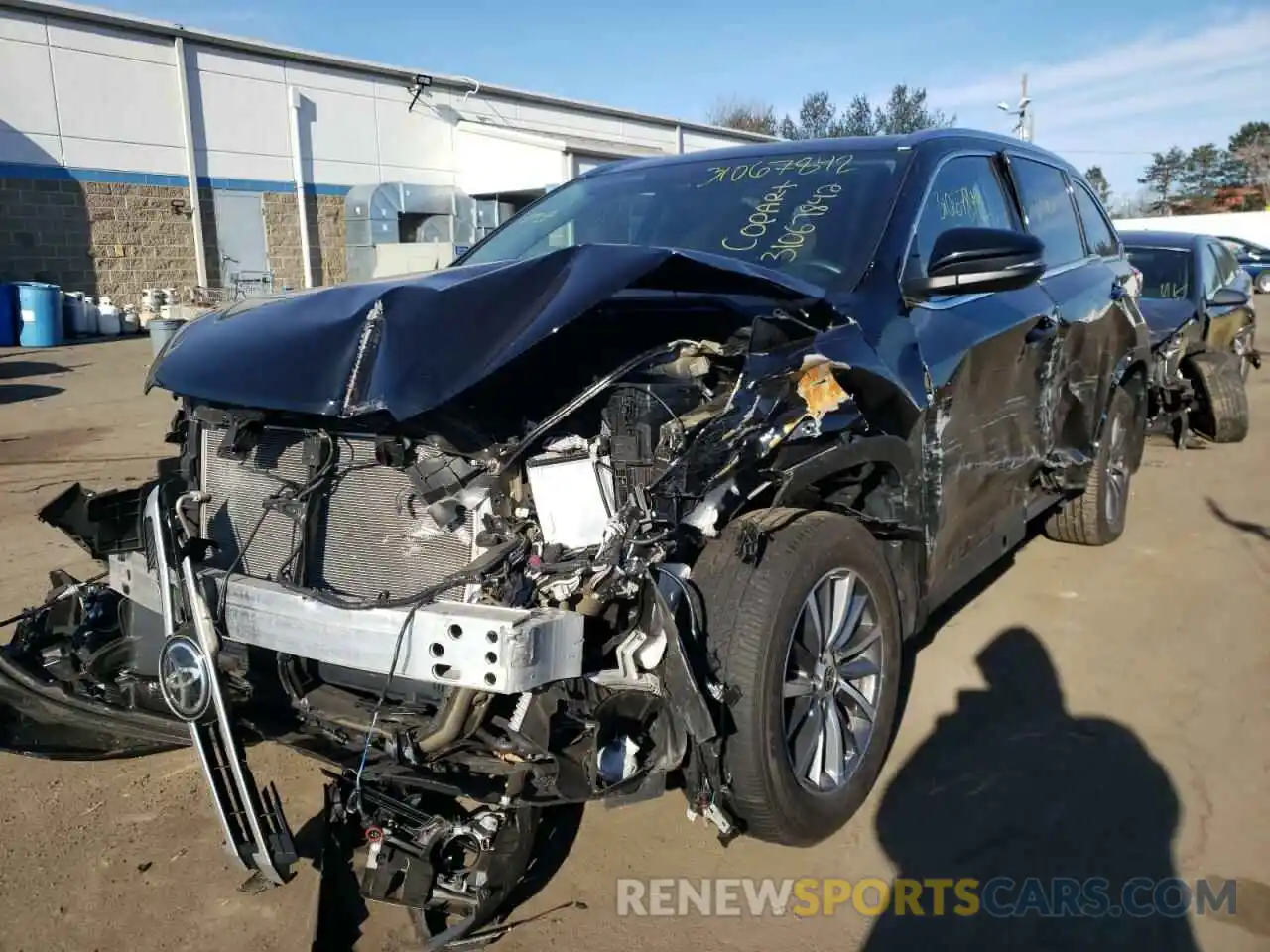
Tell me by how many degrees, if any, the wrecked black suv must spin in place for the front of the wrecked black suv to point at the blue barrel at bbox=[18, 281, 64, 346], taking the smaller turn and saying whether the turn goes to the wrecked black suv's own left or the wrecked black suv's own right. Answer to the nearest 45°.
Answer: approximately 90° to the wrecked black suv's own right

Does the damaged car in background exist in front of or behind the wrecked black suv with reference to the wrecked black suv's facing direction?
behind

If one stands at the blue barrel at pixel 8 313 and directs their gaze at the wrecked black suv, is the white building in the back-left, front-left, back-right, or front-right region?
back-left

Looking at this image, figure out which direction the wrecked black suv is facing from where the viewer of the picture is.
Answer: facing the viewer and to the left of the viewer

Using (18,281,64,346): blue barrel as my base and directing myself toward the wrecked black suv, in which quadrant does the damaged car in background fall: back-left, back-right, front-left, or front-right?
front-left

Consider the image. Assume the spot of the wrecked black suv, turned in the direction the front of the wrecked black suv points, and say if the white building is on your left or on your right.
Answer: on your right

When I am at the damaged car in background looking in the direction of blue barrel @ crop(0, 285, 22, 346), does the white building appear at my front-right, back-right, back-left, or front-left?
front-right

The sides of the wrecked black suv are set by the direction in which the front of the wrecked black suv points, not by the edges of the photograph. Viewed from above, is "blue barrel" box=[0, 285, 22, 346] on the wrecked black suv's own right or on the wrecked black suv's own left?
on the wrecked black suv's own right
